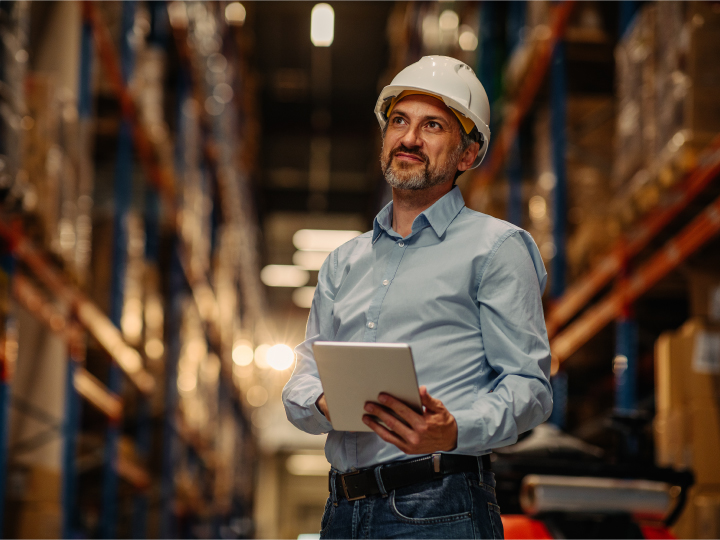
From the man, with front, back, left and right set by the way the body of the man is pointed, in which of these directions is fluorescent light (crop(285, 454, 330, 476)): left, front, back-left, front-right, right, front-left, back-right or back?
back-right

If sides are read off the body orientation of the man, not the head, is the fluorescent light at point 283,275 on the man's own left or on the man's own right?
on the man's own right

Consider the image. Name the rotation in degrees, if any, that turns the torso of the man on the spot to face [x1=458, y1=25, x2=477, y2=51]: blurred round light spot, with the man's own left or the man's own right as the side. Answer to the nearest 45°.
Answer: approximately 135° to the man's own right

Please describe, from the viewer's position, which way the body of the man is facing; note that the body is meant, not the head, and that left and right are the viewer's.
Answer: facing the viewer and to the left of the viewer

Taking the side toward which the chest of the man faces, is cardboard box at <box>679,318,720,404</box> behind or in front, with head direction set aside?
behind

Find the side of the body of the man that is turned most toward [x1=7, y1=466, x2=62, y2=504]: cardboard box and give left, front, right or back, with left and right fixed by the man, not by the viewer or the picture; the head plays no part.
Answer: right
